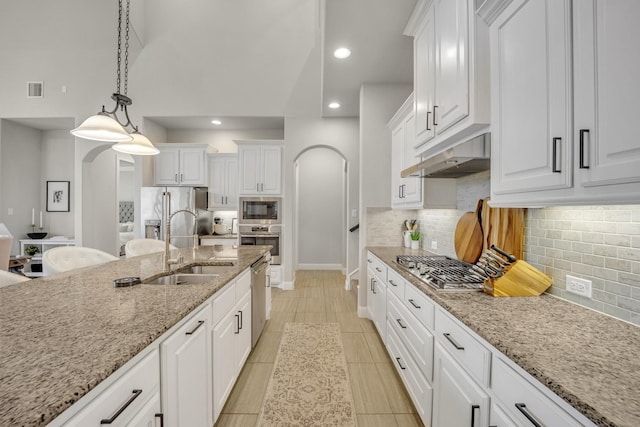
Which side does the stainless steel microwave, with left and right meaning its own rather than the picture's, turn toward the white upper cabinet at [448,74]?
front

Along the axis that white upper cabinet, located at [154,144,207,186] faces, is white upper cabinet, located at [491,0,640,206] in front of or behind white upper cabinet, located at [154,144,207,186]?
in front

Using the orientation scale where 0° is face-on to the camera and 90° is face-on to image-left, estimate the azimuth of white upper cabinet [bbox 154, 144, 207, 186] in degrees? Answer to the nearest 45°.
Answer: approximately 0°

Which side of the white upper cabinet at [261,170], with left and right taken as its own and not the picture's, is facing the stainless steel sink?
front

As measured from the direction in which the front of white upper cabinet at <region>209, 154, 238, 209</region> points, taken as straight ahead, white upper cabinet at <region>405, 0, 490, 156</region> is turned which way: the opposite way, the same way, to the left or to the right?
to the right

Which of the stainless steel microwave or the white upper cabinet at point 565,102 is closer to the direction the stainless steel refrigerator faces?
the white upper cabinet

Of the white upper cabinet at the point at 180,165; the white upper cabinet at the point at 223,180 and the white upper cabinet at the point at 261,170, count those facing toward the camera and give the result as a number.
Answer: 3

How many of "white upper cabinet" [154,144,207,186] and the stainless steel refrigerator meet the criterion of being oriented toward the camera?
2

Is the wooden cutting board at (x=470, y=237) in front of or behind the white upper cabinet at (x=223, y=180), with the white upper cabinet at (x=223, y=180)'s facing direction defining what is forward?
in front

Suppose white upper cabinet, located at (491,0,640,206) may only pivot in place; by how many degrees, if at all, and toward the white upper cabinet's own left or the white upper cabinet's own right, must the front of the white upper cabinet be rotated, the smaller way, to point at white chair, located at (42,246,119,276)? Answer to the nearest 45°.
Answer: approximately 45° to the white upper cabinet's own right

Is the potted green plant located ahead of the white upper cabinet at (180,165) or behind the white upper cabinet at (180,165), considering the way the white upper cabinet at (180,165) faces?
ahead
